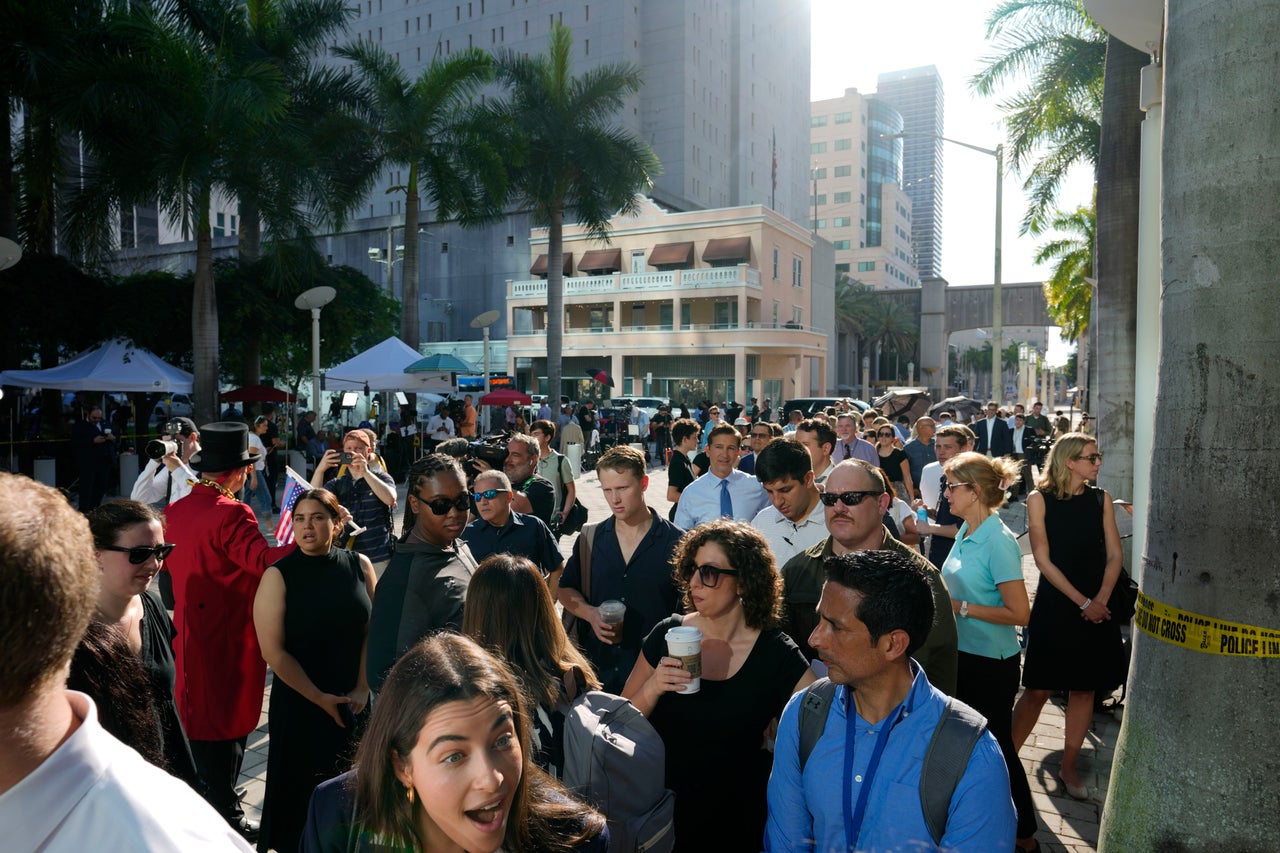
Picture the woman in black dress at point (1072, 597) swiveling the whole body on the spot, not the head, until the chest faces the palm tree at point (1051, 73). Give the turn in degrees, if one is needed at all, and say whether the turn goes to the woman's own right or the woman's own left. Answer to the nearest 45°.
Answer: approximately 135° to the woman's own left

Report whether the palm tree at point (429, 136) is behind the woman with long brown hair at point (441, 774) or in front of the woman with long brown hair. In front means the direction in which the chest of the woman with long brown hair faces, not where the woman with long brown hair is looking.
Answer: behind

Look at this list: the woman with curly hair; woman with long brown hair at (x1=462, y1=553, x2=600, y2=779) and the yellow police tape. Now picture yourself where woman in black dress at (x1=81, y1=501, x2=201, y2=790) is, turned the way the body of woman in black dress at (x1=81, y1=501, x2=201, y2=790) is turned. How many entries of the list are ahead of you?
3

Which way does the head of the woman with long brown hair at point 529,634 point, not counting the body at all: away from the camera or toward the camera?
away from the camera

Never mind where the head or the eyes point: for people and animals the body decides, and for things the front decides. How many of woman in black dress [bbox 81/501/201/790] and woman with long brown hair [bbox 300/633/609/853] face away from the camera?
0

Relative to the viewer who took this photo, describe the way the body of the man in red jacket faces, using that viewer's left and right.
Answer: facing away from the viewer and to the right of the viewer

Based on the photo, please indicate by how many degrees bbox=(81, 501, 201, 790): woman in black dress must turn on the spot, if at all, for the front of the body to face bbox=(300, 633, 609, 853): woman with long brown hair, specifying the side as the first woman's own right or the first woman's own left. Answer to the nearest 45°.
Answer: approximately 45° to the first woman's own right

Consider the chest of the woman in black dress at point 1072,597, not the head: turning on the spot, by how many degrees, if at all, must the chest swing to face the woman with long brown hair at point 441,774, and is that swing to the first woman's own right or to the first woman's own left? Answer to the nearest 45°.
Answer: approximately 45° to the first woman's own right

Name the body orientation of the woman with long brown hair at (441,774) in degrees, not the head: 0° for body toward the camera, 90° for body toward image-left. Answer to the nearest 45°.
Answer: approximately 315°

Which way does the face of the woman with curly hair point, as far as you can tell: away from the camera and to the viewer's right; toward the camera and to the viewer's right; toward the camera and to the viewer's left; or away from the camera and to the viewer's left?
toward the camera and to the viewer's left

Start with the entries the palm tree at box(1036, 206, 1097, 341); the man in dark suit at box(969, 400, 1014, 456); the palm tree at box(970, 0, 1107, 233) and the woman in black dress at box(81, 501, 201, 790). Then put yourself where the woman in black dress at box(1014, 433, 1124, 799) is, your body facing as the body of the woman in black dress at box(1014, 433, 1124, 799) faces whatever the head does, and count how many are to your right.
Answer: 1

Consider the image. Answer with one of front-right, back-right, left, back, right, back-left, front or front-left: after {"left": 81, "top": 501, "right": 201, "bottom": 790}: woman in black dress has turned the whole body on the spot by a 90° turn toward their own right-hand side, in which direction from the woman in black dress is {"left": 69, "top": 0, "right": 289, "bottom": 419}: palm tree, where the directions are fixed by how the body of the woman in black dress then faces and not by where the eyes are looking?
back-right

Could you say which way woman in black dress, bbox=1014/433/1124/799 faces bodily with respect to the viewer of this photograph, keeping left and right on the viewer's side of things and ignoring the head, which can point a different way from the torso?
facing the viewer and to the right of the viewer

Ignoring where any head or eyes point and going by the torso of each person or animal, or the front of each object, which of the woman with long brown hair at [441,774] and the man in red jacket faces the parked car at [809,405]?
the man in red jacket
